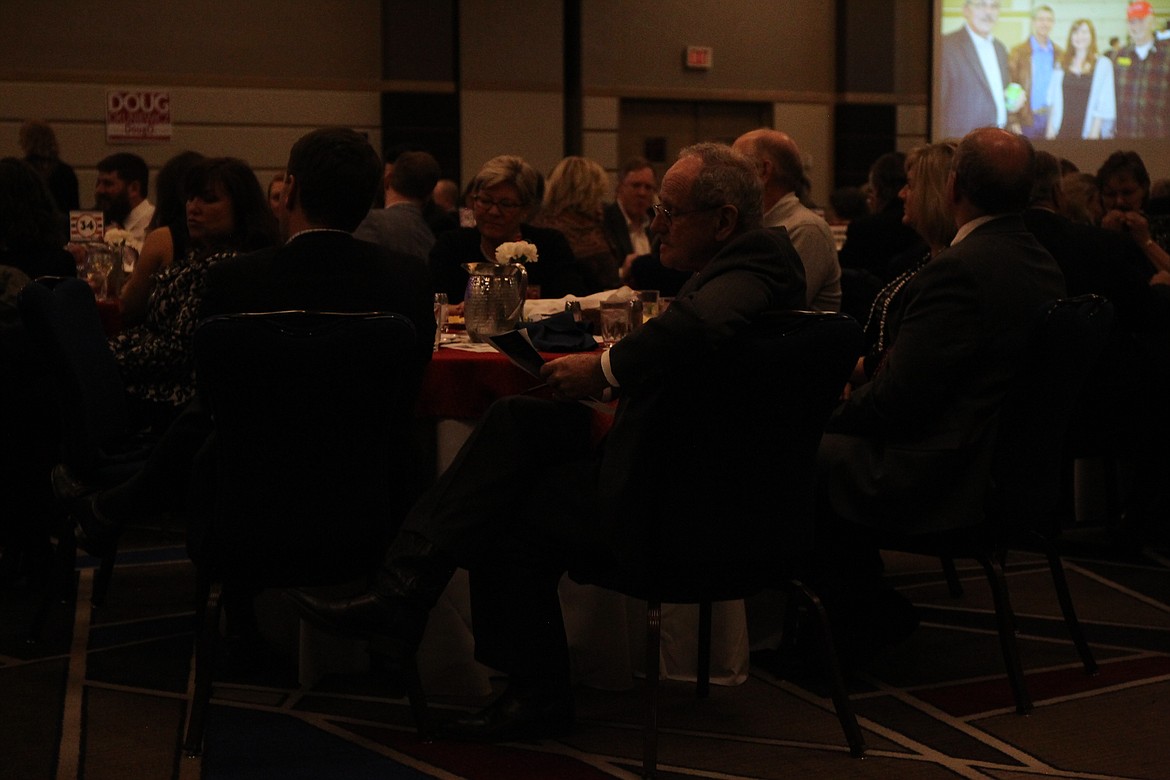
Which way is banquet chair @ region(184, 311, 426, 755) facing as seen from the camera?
away from the camera

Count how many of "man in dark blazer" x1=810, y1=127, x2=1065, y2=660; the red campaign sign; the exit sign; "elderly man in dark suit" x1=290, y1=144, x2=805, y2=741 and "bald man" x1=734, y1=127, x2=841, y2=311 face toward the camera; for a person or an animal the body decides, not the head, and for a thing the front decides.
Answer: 2

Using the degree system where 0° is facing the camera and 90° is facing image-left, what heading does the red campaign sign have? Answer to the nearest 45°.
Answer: approximately 0°

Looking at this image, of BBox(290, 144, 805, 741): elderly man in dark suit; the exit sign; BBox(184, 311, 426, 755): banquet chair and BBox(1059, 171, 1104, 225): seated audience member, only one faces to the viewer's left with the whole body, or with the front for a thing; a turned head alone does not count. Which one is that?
the elderly man in dark suit

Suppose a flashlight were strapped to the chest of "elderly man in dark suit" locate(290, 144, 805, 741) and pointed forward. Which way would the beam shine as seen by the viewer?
to the viewer's left

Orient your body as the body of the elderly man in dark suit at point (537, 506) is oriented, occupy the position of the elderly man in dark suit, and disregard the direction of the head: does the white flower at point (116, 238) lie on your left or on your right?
on your right

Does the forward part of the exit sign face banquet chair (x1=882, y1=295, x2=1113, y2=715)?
yes

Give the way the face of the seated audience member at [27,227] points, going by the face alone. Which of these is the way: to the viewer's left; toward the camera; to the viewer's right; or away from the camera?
away from the camera
